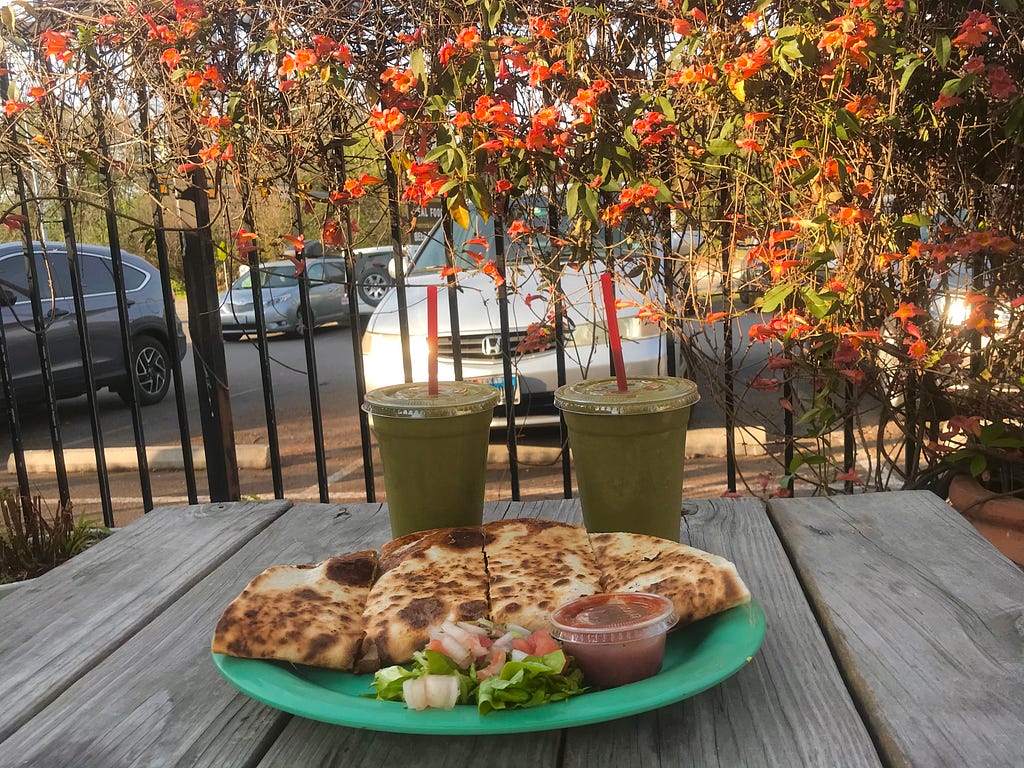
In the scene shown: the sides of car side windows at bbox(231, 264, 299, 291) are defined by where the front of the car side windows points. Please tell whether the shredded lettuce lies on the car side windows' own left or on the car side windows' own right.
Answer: on the car side windows' own left

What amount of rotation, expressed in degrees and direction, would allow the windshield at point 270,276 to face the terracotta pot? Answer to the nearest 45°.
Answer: approximately 90° to its left

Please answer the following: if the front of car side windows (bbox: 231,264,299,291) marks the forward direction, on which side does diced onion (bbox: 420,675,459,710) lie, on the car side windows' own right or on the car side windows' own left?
on the car side windows' own left

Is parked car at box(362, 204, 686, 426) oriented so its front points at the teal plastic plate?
yes

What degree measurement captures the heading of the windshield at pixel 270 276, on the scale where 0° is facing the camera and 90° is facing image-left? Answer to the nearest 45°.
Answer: approximately 45°
